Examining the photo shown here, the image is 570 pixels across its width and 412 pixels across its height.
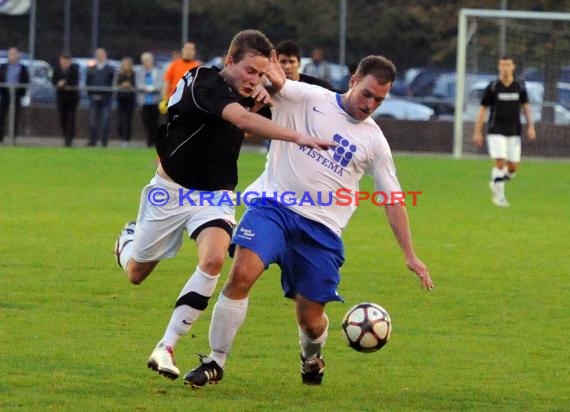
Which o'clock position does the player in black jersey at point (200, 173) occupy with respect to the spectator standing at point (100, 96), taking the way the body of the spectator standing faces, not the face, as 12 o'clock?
The player in black jersey is roughly at 12 o'clock from the spectator standing.

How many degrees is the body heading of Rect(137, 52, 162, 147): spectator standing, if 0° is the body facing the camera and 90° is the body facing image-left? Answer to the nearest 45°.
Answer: approximately 0°

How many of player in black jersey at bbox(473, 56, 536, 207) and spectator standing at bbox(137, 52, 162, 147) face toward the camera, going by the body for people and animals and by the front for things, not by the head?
2
